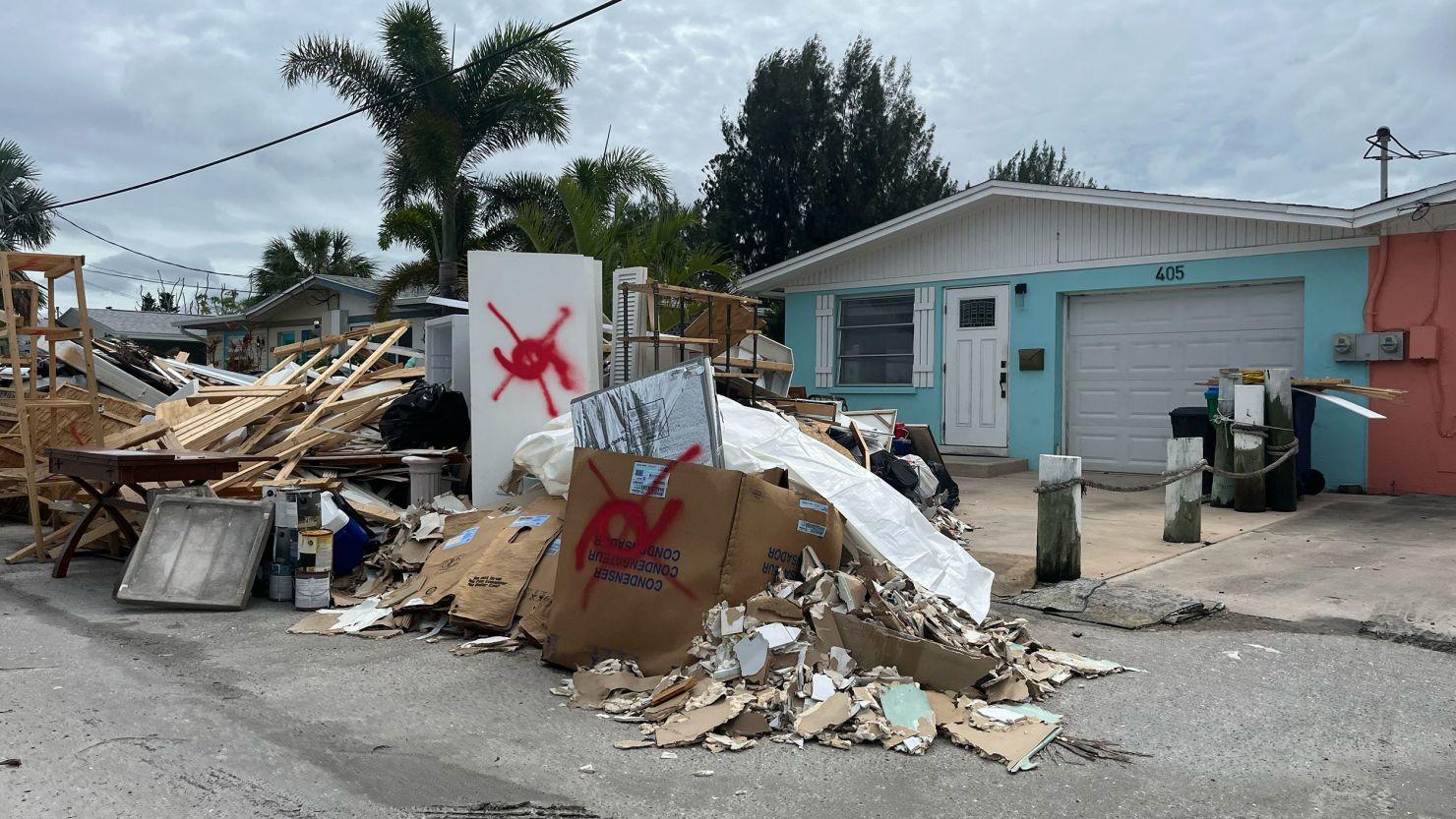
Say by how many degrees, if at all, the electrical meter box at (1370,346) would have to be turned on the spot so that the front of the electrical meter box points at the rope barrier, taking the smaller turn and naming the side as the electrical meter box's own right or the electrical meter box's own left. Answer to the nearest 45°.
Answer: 0° — it already faces it

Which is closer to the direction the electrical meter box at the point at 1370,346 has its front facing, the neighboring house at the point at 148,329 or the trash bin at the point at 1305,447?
the trash bin

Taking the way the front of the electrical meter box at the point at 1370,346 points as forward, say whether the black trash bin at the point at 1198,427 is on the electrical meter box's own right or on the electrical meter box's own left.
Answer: on the electrical meter box's own right

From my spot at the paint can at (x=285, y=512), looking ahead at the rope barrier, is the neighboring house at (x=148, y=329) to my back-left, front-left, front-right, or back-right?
back-left

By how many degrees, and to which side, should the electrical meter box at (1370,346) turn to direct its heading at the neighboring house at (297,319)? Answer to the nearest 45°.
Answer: approximately 90° to its right

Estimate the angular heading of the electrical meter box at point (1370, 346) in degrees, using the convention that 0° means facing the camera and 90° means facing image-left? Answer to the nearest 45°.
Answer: approximately 0°

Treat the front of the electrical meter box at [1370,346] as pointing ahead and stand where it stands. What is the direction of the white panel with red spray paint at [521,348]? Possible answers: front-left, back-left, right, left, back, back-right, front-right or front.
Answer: front-right

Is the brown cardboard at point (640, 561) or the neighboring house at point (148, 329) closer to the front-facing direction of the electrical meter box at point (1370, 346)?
the brown cardboard

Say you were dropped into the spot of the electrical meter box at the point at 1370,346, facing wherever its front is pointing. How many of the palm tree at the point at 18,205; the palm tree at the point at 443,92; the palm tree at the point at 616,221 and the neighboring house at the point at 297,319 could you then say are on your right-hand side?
4

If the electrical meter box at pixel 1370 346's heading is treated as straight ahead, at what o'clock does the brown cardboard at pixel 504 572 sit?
The brown cardboard is roughly at 1 o'clock from the electrical meter box.

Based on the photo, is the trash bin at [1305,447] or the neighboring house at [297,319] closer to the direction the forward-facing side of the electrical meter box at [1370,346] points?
the trash bin

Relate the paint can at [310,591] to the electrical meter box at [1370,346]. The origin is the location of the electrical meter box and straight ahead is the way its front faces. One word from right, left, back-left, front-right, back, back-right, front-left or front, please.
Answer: front-right

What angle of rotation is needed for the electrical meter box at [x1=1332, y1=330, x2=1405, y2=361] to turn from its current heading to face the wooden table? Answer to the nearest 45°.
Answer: approximately 45° to its right
